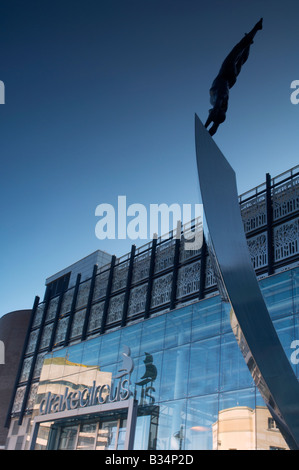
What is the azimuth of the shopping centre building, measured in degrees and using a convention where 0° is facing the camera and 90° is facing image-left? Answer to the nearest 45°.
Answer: approximately 45°
